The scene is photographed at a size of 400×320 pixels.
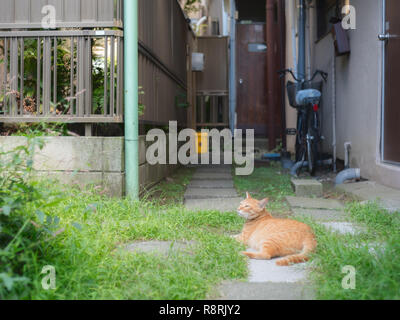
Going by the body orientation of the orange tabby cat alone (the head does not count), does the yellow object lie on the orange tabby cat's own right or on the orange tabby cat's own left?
on the orange tabby cat's own right

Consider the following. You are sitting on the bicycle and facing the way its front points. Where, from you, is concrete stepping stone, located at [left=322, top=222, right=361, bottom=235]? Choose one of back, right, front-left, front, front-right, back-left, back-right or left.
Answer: back

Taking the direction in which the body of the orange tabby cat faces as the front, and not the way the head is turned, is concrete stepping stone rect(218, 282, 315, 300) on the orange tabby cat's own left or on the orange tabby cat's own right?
on the orange tabby cat's own left

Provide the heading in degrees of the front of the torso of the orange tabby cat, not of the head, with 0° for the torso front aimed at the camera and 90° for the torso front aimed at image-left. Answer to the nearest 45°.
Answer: approximately 90°

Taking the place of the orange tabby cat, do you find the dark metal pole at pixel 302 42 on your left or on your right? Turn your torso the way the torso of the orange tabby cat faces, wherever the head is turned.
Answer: on your right

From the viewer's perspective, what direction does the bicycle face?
away from the camera

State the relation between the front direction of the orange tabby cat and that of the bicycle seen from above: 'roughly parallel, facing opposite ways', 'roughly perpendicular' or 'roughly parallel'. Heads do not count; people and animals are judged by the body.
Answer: roughly perpendicular

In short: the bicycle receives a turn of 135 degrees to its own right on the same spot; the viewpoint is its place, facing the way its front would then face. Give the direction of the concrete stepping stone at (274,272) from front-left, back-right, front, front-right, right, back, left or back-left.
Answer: front-right

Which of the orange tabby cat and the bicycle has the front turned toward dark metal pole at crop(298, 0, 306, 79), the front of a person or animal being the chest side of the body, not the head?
the bicycle
